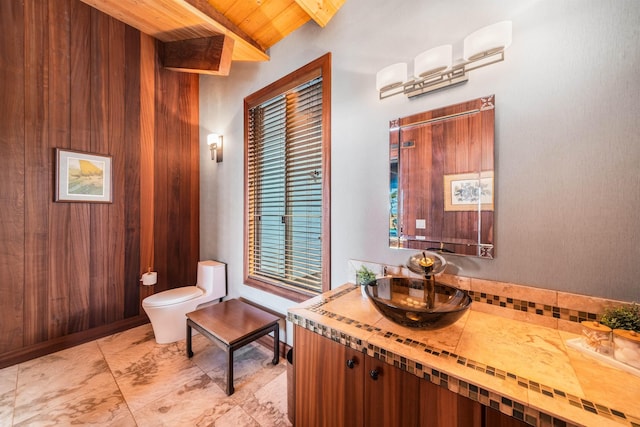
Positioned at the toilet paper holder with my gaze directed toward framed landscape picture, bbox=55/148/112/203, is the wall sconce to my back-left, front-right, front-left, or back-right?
back-left

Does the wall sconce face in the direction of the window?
no

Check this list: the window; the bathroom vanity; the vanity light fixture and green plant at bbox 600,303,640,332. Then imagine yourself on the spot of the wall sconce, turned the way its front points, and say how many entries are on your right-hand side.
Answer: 0

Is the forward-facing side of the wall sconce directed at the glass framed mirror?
no

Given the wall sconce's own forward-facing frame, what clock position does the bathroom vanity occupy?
The bathroom vanity is roughly at 10 o'clock from the wall sconce.

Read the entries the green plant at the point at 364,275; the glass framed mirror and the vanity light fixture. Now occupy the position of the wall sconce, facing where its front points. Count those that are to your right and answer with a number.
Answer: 0

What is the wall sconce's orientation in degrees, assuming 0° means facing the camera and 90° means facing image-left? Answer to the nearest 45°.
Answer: approximately 45°

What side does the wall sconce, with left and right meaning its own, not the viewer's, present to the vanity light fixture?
left

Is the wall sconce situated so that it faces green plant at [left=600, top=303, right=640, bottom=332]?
no

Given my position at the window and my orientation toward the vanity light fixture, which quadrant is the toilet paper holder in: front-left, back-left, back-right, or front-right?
back-right
